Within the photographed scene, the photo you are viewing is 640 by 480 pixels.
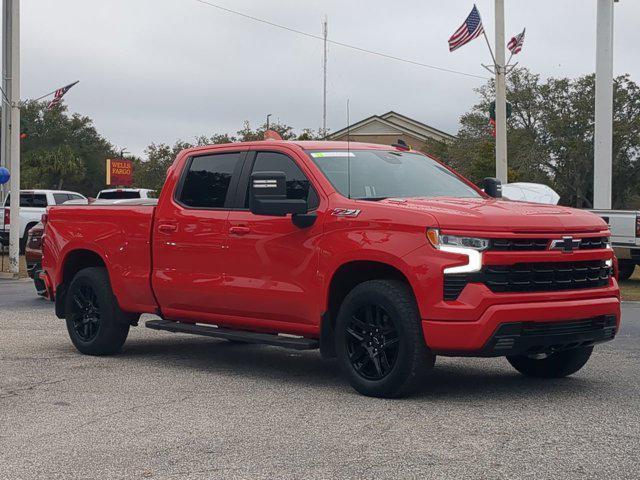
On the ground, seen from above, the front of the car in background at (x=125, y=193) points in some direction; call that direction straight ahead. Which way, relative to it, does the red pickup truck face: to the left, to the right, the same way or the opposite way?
to the right

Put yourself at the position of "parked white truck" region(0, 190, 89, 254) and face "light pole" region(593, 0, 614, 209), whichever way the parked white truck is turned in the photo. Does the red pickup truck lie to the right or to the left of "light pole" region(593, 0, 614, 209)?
right

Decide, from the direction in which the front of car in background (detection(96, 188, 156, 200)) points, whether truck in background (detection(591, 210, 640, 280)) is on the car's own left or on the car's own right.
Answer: on the car's own right

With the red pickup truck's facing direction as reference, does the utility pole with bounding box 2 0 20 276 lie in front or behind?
behind

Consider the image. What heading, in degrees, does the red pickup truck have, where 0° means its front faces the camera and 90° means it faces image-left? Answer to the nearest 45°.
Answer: approximately 315°

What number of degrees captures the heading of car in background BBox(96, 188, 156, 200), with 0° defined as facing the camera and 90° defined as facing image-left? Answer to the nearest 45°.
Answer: approximately 225°

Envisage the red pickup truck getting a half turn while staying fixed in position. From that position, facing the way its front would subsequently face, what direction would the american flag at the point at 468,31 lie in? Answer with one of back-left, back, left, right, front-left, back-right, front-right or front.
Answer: front-right

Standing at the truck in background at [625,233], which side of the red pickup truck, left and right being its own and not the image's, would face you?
left

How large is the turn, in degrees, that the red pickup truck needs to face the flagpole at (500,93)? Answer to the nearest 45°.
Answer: approximately 135° to its left
